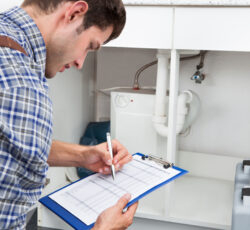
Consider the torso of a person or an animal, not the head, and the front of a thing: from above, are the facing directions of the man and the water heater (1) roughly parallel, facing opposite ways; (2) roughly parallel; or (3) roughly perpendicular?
roughly perpendicular

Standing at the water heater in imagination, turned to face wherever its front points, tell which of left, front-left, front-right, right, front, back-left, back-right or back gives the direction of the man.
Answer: front

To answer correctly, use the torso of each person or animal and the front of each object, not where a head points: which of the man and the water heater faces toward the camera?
the water heater

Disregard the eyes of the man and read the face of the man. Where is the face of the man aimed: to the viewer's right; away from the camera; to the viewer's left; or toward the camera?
to the viewer's right

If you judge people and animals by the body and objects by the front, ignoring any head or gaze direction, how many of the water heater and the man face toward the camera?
1

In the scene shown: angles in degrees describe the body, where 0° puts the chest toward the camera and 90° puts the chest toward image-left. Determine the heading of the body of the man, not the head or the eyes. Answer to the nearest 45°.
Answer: approximately 270°

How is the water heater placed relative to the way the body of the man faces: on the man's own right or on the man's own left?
on the man's own left

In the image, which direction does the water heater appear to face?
toward the camera

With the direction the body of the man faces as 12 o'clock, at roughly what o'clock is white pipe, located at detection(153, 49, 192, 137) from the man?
The white pipe is roughly at 10 o'clock from the man.
